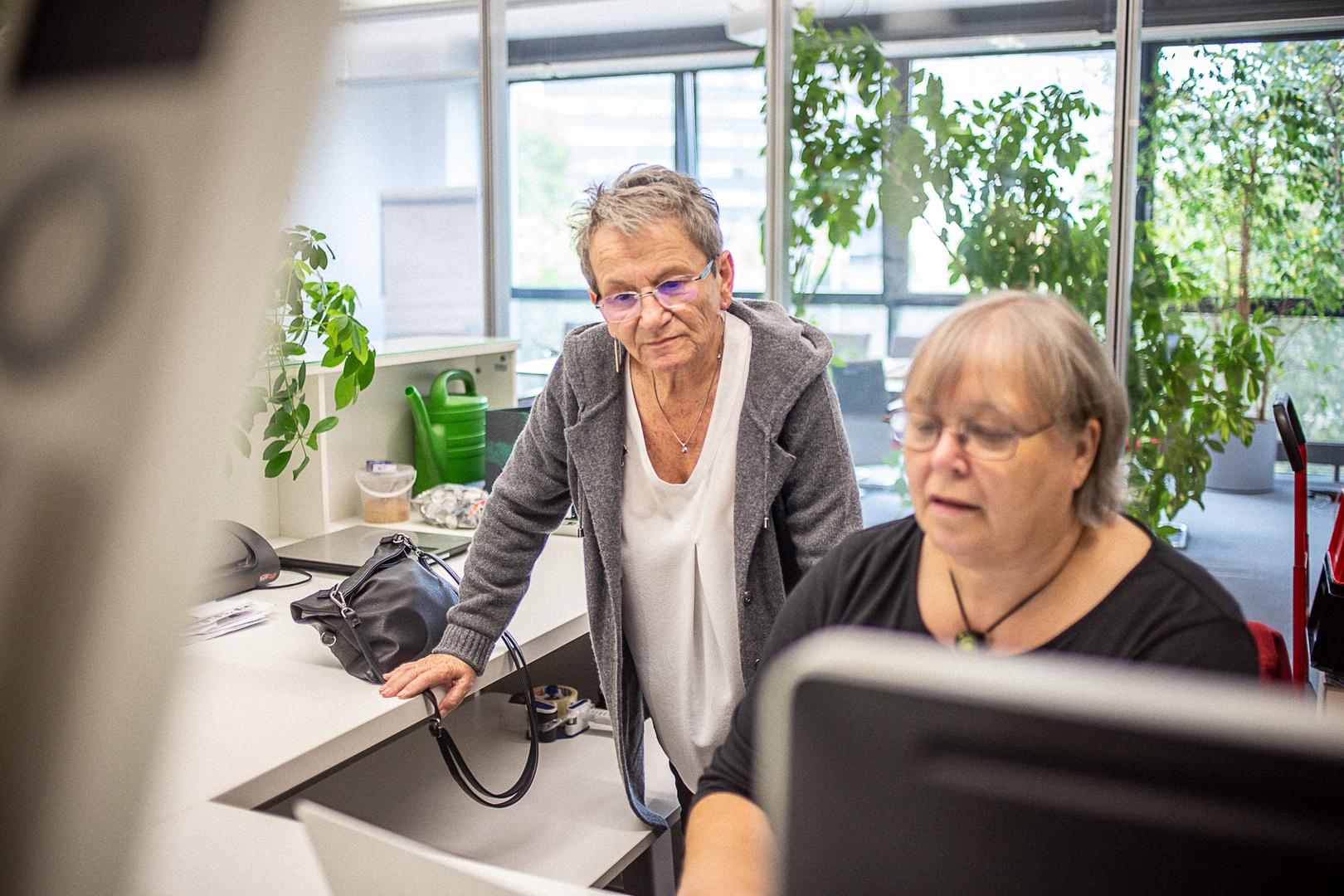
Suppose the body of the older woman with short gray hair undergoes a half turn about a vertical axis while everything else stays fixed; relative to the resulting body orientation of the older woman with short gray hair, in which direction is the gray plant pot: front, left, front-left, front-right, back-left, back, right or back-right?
front-right

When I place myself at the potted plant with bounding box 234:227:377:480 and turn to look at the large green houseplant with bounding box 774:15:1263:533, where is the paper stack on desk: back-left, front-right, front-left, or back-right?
back-right

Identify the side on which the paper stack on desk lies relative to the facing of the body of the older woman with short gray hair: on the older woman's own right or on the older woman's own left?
on the older woman's own right

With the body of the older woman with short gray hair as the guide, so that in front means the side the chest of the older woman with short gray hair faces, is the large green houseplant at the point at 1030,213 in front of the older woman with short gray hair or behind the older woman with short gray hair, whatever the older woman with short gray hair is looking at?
behind

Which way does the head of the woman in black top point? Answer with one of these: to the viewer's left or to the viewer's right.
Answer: to the viewer's left

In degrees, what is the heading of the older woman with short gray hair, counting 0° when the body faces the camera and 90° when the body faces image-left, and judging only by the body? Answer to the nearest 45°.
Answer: approximately 0°
